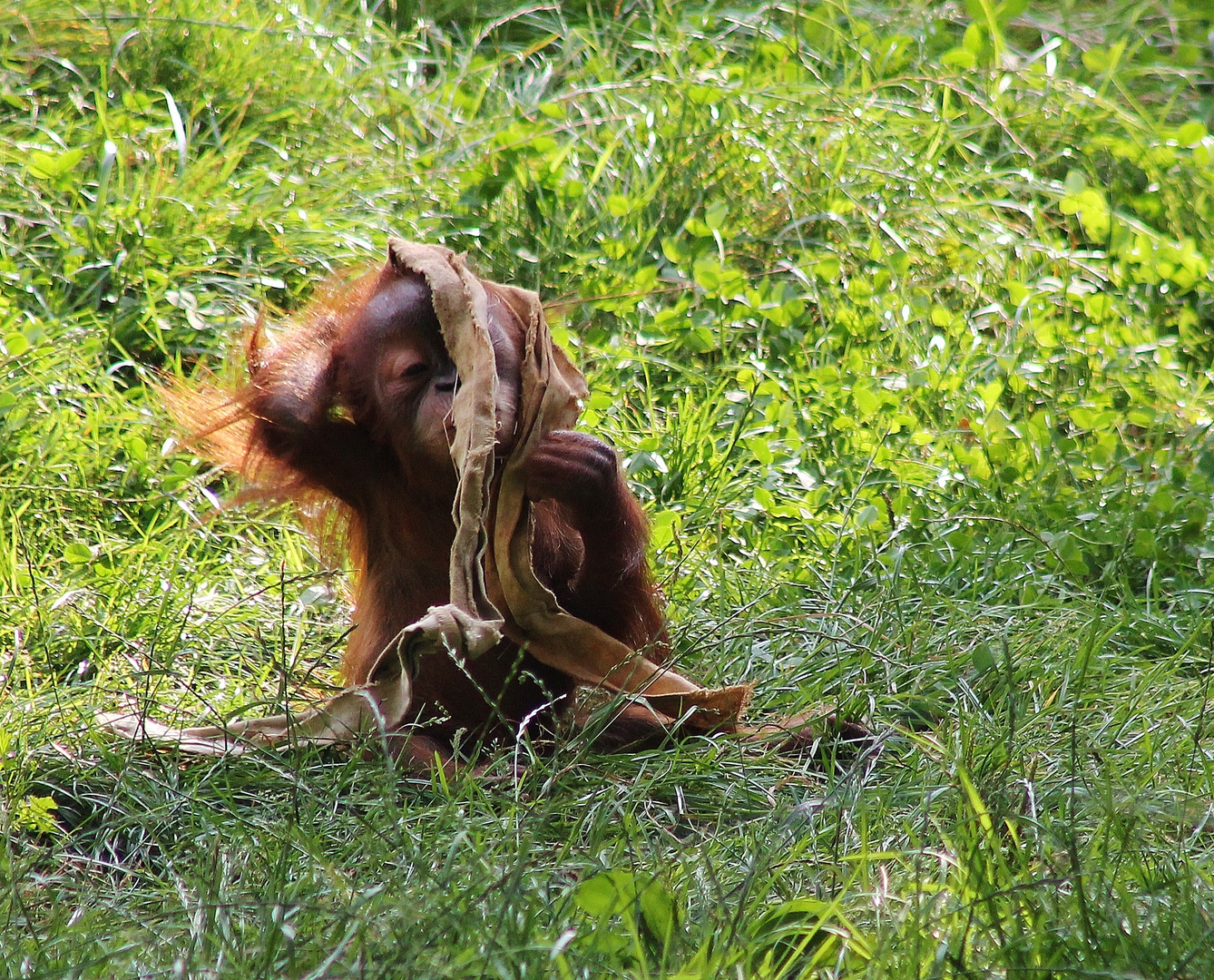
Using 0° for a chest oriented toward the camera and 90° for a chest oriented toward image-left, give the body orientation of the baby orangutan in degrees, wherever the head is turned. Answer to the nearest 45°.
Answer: approximately 315°
